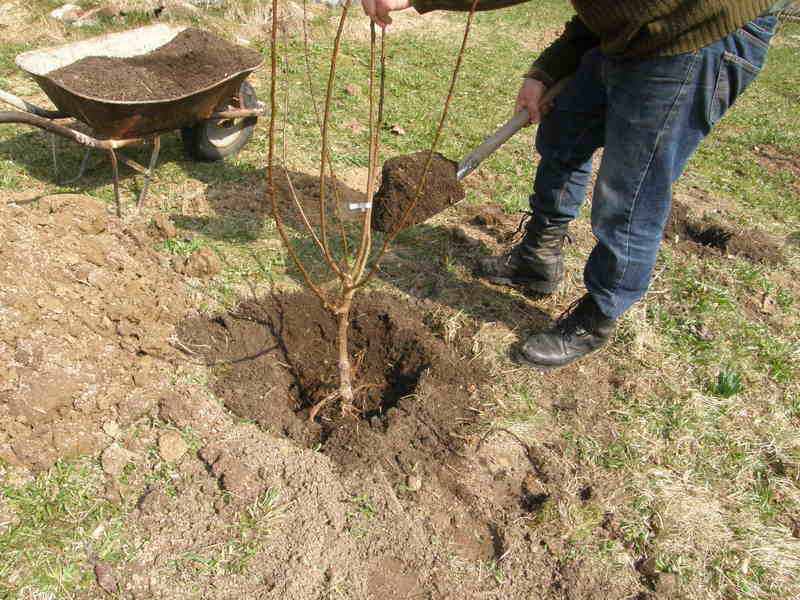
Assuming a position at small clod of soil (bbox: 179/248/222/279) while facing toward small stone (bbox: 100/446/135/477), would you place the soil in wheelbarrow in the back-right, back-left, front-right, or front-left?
back-right

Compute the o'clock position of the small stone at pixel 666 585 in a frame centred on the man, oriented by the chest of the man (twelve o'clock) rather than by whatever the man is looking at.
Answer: The small stone is roughly at 8 o'clock from the man.

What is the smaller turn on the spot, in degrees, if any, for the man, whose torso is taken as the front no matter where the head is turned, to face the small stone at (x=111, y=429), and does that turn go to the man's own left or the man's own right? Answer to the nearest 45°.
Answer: approximately 45° to the man's own left

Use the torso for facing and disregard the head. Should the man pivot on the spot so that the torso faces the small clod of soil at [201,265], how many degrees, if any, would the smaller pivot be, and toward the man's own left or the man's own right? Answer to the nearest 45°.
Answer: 0° — they already face it

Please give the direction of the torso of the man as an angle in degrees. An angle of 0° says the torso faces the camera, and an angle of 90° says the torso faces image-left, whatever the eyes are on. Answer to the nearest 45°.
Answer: approximately 90°
